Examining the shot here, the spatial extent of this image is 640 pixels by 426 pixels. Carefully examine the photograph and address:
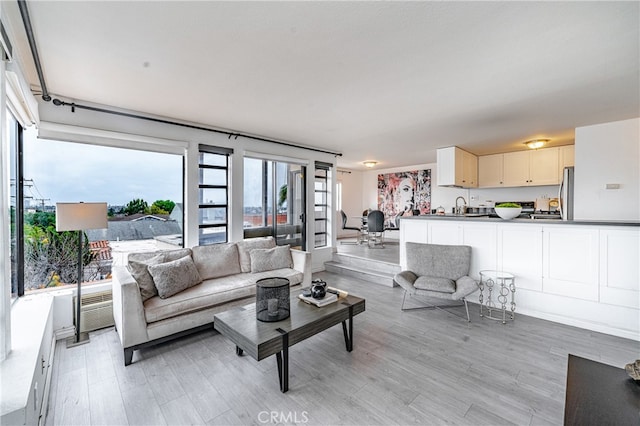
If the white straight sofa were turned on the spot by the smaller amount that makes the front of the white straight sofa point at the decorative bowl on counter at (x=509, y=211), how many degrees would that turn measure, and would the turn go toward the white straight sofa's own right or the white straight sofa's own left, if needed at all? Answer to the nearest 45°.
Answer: approximately 45° to the white straight sofa's own left

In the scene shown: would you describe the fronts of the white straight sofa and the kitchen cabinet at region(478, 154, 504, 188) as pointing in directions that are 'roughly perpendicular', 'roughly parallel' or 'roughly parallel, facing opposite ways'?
roughly perpendicular

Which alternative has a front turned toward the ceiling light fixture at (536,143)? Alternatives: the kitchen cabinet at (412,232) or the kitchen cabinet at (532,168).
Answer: the kitchen cabinet at (532,168)

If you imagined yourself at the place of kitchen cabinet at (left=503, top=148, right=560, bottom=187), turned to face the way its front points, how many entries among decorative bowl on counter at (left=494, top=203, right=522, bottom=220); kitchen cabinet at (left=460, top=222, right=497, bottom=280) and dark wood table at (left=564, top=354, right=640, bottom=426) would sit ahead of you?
3

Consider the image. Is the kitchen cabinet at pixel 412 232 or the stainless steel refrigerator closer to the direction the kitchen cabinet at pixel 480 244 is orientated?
the kitchen cabinet

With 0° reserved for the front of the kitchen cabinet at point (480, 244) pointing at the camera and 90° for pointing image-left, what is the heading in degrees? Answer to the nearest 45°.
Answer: approximately 0°

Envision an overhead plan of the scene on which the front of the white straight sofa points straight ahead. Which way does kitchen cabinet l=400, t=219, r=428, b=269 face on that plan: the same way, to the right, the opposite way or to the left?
to the right
